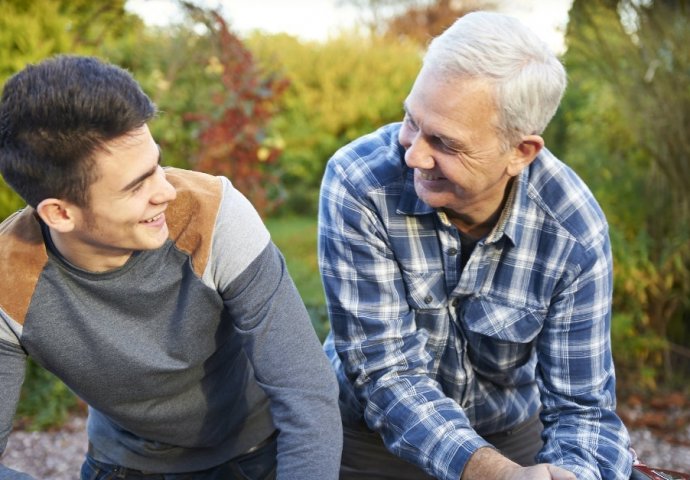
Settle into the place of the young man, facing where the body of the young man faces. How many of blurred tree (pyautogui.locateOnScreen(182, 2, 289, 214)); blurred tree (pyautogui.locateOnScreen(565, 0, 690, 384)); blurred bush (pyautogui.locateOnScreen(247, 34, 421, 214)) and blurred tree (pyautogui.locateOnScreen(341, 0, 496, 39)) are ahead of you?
0

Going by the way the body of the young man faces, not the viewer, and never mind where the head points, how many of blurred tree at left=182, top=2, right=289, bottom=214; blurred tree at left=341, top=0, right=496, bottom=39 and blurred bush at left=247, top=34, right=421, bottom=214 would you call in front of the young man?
0

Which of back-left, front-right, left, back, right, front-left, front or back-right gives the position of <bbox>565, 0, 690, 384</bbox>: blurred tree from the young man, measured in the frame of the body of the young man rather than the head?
back-left

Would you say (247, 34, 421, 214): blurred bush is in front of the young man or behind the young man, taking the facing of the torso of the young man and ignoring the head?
behind

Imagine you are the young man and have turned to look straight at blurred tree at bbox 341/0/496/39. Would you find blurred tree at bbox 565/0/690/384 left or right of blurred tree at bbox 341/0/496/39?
right

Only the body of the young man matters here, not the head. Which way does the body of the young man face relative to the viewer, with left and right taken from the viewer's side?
facing the viewer

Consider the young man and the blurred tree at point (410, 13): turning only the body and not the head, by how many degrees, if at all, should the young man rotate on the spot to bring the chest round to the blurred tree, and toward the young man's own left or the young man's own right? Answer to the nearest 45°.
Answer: approximately 180°

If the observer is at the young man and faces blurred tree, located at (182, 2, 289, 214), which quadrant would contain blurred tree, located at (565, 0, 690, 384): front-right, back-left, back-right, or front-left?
front-right

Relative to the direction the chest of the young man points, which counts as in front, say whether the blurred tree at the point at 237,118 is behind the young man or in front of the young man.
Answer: behind

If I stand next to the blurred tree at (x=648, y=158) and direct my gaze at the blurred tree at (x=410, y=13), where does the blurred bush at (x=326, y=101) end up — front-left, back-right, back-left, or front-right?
front-left
